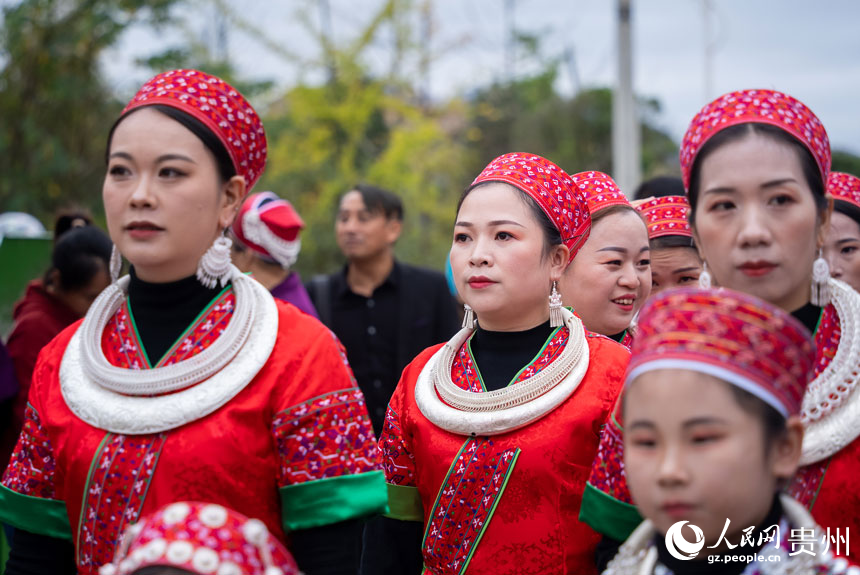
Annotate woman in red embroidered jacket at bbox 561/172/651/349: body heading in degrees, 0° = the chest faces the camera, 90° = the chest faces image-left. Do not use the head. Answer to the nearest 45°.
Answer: approximately 315°

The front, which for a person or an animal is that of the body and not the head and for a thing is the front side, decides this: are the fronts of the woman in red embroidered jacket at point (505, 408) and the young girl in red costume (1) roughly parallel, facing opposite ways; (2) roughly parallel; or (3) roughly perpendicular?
roughly parallel

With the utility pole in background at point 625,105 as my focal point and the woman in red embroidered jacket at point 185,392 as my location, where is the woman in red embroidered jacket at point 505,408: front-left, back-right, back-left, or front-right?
front-right

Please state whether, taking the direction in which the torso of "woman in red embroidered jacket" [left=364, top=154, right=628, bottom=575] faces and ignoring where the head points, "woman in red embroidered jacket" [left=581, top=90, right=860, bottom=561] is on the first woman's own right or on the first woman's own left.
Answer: on the first woman's own left

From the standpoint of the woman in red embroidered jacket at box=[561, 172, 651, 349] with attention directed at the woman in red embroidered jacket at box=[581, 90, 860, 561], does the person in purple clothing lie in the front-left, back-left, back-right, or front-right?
back-right

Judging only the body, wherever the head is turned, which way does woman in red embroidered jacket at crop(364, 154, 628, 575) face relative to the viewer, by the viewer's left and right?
facing the viewer and to the left of the viewer

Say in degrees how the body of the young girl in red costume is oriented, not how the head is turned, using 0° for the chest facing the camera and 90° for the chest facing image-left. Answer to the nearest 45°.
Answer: approximately 45°

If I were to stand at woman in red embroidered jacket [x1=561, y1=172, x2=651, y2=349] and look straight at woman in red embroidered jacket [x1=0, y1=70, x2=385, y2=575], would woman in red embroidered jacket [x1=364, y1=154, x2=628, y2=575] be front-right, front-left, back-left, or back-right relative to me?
front-left

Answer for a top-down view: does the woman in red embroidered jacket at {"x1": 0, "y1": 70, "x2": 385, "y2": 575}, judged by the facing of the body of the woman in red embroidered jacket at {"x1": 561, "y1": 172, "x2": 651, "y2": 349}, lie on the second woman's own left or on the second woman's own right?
on the second woman's own right

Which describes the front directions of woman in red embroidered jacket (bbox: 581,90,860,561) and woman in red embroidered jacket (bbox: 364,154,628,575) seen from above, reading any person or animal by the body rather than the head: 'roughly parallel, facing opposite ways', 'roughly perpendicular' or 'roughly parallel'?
roughly parallel

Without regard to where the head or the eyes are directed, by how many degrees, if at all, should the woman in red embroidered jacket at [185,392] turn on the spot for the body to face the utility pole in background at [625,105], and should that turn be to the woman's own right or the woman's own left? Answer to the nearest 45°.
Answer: approximately 180°

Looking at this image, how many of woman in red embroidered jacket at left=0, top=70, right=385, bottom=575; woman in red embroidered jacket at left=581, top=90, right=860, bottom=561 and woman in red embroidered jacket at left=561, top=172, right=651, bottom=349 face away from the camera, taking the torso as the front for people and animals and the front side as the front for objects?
0
